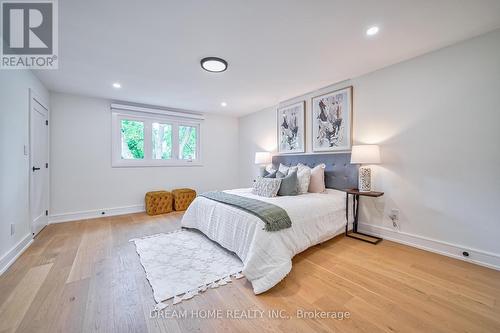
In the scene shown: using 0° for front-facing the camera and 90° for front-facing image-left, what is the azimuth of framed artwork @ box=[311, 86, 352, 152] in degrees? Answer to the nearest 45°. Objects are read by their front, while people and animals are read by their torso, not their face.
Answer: approximately 45°

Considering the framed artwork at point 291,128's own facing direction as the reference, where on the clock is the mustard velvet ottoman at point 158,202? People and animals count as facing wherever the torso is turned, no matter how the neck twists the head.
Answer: The mustard velvet ottoman is roughly at 1 o'clock from the framed artwork.

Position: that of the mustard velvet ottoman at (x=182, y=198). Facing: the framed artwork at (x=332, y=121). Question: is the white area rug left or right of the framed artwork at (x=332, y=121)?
right

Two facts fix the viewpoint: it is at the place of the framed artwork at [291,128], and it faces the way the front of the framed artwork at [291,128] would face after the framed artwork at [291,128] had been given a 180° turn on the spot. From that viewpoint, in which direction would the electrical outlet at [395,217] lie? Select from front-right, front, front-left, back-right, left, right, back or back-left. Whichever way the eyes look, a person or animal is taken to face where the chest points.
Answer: right

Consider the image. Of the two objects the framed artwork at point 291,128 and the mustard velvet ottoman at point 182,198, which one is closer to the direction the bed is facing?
the mustard velvet ottoman

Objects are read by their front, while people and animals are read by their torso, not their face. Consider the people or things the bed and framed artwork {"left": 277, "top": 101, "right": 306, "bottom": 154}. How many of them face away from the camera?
0

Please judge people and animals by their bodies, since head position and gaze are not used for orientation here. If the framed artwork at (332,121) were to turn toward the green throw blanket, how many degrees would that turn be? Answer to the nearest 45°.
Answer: approximately 45° to its left

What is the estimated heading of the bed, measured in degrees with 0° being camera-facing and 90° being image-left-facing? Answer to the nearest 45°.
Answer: approximately 45°

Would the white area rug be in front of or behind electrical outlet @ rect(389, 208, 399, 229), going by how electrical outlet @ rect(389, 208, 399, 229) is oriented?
in front

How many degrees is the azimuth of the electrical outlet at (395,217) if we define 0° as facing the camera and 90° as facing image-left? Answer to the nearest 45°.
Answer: approximately 45°
